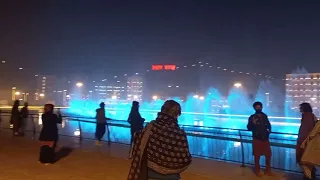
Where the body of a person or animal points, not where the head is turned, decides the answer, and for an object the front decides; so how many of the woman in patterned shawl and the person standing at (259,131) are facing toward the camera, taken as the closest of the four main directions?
1

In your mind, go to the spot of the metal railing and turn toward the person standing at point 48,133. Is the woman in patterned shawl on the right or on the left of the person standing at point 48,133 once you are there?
left

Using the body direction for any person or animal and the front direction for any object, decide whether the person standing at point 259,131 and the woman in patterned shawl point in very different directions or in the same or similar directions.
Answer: very different directions

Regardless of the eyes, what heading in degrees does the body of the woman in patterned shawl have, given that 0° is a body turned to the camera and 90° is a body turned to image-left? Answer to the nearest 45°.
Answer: approximately 225°

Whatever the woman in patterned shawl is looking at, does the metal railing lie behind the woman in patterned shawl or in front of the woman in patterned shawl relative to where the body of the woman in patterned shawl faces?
in front

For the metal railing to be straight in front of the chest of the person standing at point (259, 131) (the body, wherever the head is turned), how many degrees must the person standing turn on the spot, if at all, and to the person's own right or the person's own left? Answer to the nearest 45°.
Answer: approximately 180°

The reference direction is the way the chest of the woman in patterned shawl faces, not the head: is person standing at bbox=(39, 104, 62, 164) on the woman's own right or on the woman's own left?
on the woman's own left

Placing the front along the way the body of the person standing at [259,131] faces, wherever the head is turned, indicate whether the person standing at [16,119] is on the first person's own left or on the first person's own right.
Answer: on the first person's own right

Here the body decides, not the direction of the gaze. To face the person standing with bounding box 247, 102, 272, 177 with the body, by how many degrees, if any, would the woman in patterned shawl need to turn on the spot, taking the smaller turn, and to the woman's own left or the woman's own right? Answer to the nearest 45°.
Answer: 0° — they already face them

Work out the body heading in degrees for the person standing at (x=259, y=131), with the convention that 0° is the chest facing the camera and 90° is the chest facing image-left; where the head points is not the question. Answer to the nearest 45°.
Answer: approximately 0°

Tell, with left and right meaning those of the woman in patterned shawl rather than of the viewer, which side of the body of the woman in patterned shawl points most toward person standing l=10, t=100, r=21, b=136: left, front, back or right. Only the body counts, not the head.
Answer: left

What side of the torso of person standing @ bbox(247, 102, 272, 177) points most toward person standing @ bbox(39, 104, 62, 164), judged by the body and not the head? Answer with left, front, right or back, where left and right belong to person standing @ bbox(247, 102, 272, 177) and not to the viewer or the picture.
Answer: right

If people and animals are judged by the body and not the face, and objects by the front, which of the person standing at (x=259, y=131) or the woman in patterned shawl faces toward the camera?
the person standing
